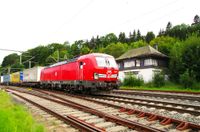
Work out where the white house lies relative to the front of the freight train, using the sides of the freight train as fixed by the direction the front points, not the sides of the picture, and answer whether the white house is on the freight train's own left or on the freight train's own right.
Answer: on the freight train's own left

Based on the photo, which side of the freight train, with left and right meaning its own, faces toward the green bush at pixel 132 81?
left

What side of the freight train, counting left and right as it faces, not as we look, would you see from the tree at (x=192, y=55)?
left

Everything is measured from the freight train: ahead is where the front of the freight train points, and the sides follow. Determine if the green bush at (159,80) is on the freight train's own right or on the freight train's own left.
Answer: on the freight train's own left

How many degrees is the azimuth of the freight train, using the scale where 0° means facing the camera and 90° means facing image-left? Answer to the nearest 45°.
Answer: approximately 315°

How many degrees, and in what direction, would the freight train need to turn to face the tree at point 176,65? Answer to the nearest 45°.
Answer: approximately 90° to its left

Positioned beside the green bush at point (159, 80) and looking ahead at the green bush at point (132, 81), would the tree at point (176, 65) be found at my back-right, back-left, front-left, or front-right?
back-right

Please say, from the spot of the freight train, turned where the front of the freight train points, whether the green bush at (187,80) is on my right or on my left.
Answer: on my left
